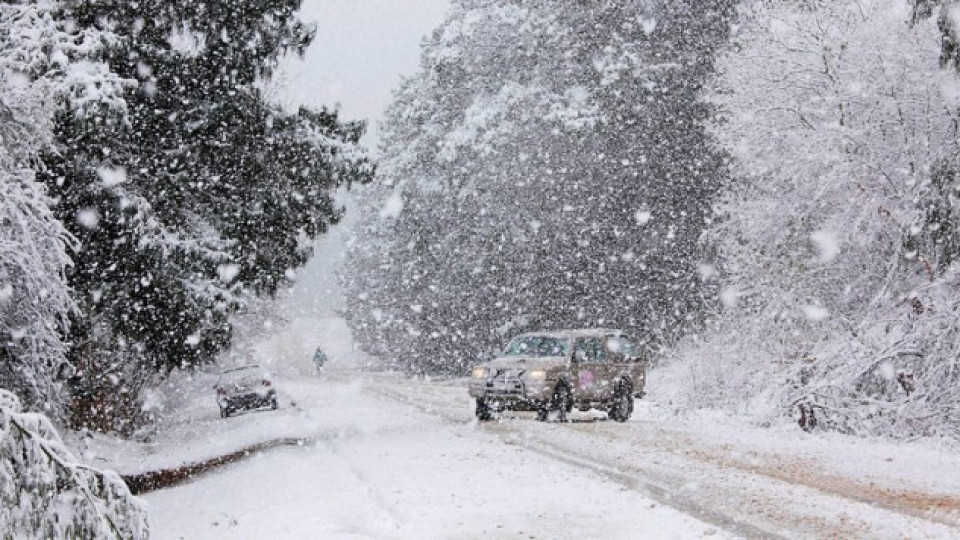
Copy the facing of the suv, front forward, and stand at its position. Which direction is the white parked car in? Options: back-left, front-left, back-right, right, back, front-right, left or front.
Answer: right

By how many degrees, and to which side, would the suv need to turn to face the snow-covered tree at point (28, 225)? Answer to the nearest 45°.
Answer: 0° — it already faces it

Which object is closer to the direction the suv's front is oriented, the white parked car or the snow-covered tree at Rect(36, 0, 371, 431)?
the snow-covered tree

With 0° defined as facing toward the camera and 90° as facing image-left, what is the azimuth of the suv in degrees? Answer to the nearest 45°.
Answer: approximately 45°

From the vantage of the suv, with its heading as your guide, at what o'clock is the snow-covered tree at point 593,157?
The snow-covered tree is roughly at 5 o'clock from the suv.

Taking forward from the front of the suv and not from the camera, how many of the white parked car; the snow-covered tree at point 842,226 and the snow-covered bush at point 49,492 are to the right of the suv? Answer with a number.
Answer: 1

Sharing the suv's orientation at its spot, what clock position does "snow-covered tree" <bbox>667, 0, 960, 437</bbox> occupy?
The snow-covered tree is roughly at 8 o'clock from the suv.

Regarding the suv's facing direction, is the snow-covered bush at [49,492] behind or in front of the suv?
in front

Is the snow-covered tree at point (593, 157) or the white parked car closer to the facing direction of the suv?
the white parked car

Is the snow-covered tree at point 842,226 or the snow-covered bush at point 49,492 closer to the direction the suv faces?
the snow-covered bush
